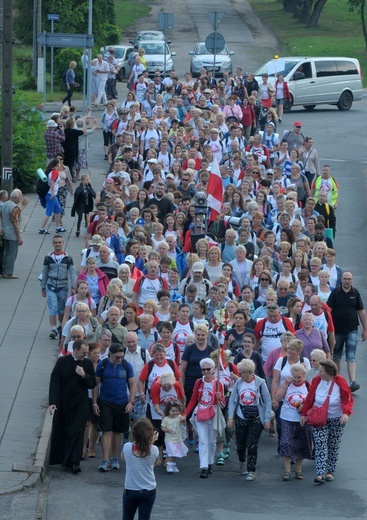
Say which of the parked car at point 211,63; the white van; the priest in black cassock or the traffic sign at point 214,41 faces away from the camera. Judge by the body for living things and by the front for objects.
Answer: the traffic sign

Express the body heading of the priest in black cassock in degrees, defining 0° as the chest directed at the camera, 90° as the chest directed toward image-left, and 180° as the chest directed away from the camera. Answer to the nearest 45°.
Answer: approximately 315°

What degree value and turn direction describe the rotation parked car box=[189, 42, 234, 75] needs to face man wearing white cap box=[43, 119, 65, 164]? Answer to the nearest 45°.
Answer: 0° — it already faces them

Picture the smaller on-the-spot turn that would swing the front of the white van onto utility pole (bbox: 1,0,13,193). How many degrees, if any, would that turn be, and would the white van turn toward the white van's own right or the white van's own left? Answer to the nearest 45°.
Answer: approximately 45° to the white van's own left

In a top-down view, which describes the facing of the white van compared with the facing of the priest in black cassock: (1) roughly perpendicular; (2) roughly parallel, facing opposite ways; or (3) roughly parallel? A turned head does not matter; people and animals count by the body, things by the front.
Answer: roughly perpendicular

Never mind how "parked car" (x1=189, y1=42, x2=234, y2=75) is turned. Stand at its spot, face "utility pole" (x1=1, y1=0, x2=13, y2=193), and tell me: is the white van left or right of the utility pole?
left

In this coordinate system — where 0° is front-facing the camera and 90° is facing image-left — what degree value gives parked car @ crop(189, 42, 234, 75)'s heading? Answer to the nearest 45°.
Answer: approximately 0°

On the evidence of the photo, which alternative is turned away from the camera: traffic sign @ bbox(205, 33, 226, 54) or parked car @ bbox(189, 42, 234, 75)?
the traffic sign

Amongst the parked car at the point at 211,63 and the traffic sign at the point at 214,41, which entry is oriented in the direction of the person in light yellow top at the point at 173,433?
the parked car

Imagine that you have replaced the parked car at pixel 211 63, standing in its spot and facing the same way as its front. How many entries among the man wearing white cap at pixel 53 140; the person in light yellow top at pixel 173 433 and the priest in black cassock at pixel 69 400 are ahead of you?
3

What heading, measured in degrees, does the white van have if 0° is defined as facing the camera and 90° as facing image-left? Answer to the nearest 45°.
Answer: approximately 45°

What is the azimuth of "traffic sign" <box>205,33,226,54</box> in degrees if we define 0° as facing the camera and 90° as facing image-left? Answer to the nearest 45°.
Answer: approximately 180°

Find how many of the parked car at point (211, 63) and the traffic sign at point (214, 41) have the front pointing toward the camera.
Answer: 1
